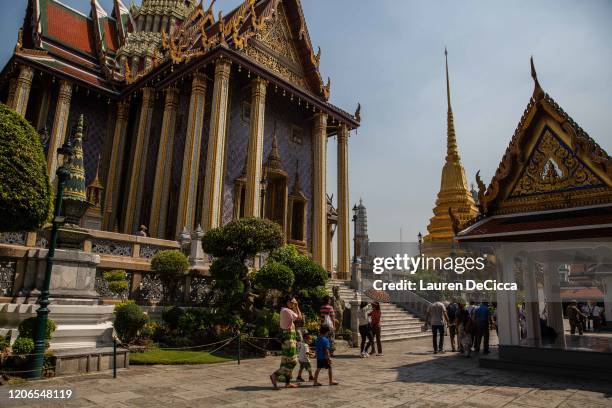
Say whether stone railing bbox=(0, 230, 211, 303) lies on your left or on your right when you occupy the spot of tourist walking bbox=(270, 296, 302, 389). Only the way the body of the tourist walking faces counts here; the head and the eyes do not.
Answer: on your left

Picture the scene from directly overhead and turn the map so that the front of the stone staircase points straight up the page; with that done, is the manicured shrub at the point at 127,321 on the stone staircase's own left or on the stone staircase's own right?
on the stone staircase's own right

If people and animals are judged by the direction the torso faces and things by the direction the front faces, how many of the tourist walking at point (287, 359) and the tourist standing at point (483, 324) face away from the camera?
1

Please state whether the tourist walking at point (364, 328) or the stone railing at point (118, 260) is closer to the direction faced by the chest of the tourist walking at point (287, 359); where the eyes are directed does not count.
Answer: the tourist walking

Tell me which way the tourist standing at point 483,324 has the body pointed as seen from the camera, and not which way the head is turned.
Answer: away from the camera

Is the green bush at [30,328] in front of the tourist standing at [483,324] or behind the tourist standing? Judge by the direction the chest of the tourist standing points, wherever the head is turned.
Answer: behind

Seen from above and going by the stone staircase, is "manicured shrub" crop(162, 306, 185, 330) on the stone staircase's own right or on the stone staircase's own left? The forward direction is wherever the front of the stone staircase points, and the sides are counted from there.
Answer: on the stone staircase's own right

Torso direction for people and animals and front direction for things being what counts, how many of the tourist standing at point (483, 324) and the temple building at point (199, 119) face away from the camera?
1

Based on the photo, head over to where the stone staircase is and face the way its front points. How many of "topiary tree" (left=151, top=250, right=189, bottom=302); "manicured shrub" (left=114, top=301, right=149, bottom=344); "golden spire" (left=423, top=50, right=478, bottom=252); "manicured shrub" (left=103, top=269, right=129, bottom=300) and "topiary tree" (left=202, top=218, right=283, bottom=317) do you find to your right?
4

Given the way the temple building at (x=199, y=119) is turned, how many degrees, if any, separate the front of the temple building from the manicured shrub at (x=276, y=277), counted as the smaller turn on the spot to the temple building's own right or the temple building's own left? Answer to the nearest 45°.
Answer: approximately 45° to the temple building's own right

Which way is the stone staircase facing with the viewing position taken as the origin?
facing the viewer and to the right of the viewer

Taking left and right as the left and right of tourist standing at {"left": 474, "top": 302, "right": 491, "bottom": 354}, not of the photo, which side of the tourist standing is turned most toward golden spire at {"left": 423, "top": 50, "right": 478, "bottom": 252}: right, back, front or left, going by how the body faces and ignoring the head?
front

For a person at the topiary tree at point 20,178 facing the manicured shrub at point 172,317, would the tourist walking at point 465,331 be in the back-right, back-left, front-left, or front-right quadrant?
front-right

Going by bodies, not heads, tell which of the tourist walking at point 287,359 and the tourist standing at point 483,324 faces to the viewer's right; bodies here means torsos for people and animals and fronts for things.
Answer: the tourist walking at point 287,359
